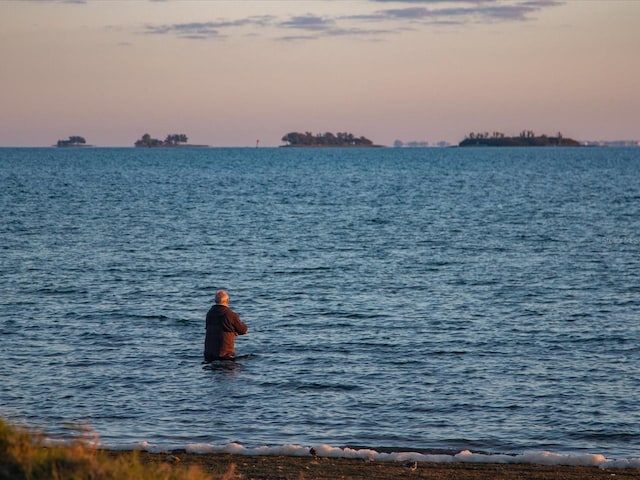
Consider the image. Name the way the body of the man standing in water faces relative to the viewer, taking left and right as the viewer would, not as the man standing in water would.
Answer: facing away from the viewer and to the right of the viewer
